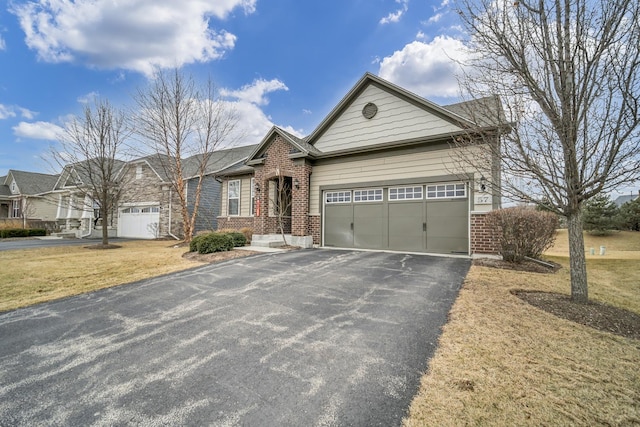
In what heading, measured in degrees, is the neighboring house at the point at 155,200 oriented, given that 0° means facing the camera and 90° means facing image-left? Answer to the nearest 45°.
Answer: approximately 0°

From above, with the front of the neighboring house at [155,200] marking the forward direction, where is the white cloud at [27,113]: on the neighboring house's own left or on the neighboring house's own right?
on the neighboring house's own right

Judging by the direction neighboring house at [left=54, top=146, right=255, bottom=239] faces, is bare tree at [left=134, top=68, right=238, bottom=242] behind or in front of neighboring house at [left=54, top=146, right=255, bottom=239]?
in front

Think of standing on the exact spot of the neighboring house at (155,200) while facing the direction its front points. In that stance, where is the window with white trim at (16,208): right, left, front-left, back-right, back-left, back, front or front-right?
back-right
